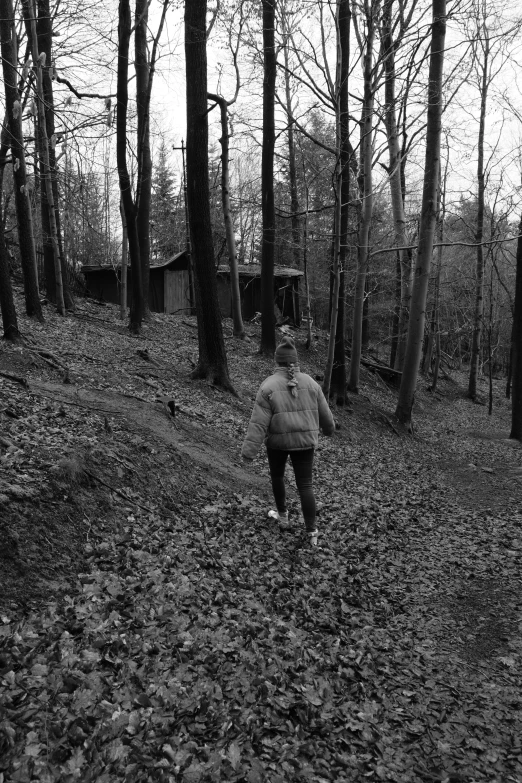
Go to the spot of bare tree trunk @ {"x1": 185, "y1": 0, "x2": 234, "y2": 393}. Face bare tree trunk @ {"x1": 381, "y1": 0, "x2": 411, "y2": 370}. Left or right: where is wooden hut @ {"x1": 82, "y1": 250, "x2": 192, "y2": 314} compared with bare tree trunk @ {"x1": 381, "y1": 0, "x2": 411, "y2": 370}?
left

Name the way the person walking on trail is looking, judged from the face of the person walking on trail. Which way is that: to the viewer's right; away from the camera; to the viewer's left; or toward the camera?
away from the camera

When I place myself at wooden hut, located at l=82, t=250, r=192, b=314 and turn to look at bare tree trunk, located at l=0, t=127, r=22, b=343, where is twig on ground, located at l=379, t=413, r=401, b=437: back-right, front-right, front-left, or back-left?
front-left

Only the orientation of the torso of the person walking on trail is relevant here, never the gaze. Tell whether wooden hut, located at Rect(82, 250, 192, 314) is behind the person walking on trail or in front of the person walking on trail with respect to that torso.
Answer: in front

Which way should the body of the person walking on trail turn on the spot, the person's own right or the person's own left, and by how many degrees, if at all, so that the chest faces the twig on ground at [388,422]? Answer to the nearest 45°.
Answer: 0° — they already face it

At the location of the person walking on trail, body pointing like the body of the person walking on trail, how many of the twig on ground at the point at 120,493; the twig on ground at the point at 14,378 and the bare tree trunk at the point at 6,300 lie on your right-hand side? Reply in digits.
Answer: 0

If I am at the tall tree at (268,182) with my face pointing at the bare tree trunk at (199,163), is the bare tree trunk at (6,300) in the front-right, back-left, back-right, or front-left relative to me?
front-right

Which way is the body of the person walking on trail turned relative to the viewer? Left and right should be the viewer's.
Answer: facing away from the viewer

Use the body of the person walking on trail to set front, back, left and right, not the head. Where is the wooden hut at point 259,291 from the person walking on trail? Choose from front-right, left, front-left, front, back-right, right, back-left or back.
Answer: front

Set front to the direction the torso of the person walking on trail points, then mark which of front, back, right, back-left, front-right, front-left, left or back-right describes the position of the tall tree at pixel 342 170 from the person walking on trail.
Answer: front

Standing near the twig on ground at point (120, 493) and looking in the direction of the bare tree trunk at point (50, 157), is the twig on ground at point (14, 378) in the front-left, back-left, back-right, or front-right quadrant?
front-left

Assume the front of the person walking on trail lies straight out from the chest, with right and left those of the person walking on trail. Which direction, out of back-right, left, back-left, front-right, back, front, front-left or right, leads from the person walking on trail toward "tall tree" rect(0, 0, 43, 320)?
front-left

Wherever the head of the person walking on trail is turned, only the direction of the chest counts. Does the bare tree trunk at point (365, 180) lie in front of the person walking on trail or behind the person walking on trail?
in front

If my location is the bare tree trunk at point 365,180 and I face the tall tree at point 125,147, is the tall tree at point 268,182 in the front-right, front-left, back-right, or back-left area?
front-right

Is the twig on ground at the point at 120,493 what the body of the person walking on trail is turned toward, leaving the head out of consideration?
no

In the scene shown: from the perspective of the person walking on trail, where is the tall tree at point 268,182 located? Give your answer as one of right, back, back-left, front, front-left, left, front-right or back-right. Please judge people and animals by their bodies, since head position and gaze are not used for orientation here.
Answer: front

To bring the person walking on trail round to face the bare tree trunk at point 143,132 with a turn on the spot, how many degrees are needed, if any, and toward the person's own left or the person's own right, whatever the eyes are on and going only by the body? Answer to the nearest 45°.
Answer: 0° — they already face it
